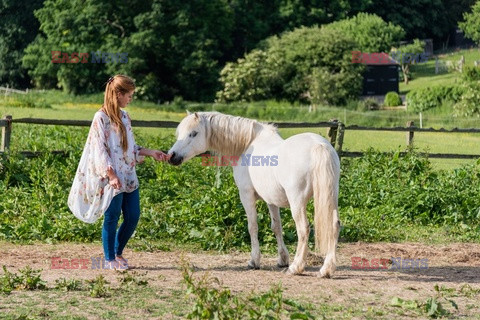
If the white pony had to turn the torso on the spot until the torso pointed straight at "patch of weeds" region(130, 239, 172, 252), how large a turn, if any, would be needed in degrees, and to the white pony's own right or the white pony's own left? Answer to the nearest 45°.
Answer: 0° — it already faces it

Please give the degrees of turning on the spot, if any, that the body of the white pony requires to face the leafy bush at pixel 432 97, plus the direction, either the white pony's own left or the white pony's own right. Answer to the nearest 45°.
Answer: approximately 45° to the white pony's own right

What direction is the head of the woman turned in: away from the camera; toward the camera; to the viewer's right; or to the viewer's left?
to the viewer's right

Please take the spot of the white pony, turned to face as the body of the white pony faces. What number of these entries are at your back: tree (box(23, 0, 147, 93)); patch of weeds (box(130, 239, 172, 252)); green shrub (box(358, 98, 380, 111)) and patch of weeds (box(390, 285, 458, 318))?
1

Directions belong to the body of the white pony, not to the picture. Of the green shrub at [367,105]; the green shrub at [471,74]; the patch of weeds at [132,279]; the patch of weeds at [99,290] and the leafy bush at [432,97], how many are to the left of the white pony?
2

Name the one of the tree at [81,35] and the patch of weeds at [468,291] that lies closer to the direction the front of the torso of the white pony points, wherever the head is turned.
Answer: the tree

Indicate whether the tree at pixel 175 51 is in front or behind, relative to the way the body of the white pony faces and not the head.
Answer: in front

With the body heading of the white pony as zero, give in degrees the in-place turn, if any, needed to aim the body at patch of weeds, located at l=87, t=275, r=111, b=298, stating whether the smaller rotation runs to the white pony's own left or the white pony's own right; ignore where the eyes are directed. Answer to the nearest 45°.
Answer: approximately 90° to the white pony's own left

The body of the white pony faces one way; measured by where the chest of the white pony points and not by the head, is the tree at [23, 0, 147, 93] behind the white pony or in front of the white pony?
in front

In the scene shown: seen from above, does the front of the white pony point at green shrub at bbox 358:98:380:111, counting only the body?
no

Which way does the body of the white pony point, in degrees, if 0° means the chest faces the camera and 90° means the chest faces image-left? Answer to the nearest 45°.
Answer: approximately 135°

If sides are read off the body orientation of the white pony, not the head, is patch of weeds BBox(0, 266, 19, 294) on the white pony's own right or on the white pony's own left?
on the white pony's own left

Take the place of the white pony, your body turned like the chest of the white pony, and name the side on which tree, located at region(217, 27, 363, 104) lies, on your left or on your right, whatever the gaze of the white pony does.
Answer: on your right
